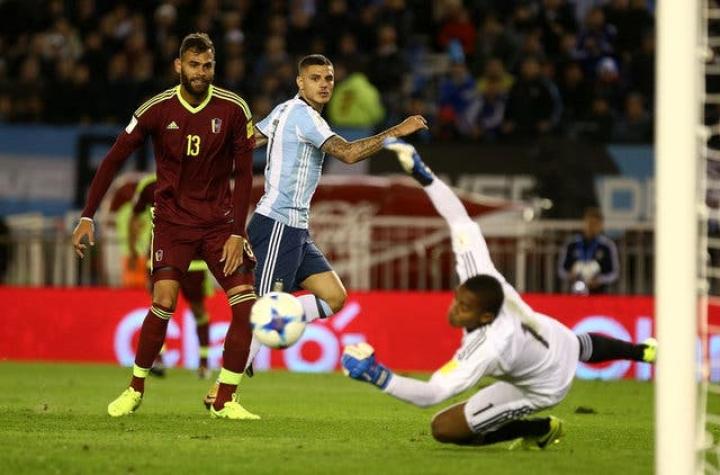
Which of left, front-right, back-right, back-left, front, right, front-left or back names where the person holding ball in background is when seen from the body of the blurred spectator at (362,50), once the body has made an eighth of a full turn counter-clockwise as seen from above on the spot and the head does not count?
front

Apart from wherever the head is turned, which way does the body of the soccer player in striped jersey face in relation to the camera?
to the viewer's right

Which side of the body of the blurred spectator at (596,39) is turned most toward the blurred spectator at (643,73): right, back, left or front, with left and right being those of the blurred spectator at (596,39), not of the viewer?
left

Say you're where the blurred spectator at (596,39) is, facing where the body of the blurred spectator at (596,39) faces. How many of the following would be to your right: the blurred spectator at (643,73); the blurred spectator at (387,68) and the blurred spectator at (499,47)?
2

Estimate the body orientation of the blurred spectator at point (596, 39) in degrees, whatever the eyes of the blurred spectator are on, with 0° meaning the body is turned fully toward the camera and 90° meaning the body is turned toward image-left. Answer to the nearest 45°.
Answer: approximately 0°

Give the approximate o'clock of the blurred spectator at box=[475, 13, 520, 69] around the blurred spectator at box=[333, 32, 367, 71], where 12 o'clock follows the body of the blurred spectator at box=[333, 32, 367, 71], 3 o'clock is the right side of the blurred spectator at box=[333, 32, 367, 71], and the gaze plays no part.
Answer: the blurred spectator at box=[475, 13, 520, 69] is roughly at 9 o'clock from the blurred spectator at box=[333, 32, 367, 71].

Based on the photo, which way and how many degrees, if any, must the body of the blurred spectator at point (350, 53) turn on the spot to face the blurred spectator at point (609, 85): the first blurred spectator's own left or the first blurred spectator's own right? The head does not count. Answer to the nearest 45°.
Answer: approximately 90° to the first blurred spectator's own left

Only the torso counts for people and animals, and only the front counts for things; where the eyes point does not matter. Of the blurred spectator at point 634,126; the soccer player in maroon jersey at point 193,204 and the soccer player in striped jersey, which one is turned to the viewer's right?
the soccer player in striped jersey

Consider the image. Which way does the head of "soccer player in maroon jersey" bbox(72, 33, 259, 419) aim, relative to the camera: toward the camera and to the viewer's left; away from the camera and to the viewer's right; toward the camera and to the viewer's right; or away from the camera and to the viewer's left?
toward the camera and to the viewer's right

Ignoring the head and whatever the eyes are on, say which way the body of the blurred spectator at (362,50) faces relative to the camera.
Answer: toward the camera

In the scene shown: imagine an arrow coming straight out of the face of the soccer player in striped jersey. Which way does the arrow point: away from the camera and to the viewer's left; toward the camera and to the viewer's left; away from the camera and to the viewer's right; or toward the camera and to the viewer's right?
toward the camera and to the viewer's right

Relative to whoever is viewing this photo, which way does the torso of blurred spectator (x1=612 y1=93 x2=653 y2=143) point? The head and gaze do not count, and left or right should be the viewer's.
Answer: facing the viewer

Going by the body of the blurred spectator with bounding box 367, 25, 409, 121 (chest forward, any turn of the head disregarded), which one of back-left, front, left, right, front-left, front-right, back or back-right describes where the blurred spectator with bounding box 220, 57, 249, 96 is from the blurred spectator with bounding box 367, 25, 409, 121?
right
